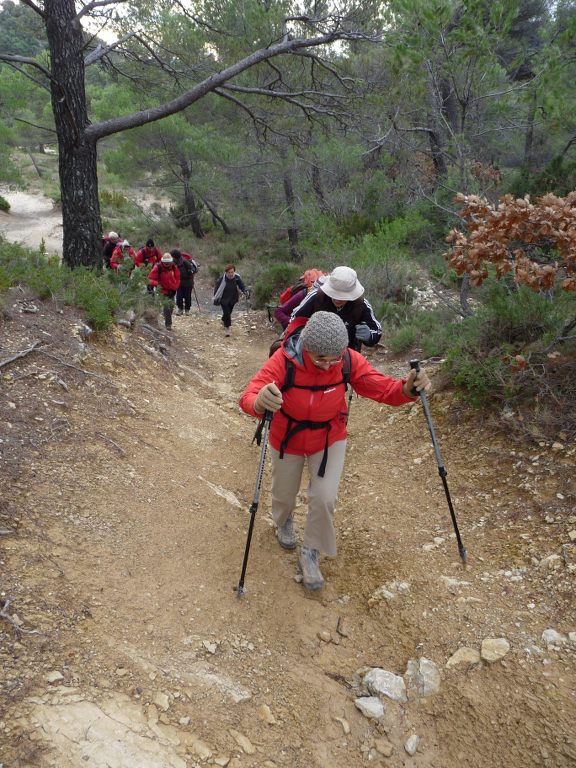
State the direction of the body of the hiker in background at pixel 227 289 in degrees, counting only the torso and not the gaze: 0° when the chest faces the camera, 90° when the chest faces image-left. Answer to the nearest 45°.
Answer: approximately 0°

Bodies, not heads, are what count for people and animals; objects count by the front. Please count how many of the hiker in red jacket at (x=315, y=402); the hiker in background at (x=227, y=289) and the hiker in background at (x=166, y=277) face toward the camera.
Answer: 3

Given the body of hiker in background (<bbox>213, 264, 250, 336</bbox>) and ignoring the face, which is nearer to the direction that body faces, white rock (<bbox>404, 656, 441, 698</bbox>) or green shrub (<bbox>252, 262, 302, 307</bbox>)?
the white rock

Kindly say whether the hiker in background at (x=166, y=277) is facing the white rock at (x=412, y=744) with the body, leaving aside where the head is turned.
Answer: yes

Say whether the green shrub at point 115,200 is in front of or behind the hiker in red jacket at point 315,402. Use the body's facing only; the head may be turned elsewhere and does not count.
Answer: behind

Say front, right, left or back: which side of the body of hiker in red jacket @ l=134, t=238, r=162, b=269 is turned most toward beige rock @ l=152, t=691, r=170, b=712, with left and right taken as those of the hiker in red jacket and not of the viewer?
front

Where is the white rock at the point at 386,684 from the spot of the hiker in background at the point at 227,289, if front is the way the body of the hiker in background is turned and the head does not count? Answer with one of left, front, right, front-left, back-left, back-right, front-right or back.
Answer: front

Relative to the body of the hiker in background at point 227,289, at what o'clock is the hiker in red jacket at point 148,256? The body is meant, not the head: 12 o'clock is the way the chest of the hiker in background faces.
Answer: The hiker in red jacket is roughly at 5 o'clock from the hiker in background.

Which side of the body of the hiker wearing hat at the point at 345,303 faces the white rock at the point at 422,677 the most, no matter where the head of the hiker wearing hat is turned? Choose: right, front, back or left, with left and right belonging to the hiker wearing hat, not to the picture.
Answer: front

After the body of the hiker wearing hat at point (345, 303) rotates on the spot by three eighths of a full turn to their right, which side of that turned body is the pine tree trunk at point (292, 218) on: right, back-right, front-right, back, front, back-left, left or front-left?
front-right

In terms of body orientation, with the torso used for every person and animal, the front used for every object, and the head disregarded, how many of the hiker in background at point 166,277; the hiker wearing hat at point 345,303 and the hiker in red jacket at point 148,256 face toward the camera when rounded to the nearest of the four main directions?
3
